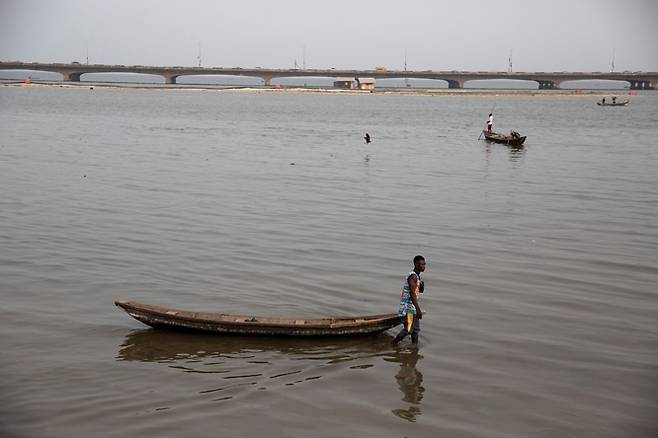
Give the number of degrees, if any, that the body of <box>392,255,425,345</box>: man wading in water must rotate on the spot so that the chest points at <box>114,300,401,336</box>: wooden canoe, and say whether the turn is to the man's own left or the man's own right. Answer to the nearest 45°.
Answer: approximately 180°

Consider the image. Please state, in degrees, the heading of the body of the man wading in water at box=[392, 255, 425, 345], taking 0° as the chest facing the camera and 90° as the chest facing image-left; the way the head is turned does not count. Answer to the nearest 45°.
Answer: approximately 270°
